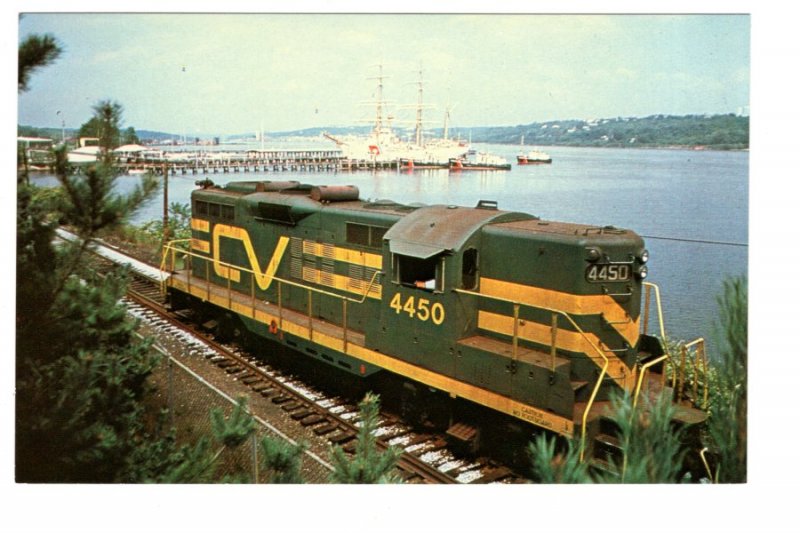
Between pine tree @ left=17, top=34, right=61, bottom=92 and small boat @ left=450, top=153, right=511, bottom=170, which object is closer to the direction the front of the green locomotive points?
the pine tree

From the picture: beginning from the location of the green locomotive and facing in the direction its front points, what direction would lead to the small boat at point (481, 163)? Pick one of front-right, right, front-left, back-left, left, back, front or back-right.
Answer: back-left

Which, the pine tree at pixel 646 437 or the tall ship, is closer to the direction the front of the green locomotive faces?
the pine tree

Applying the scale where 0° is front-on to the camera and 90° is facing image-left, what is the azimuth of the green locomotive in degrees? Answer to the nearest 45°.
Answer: approximately 315°

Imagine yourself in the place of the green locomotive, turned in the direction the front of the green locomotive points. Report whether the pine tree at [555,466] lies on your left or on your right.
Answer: on your right

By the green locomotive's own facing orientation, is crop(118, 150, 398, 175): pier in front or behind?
behind

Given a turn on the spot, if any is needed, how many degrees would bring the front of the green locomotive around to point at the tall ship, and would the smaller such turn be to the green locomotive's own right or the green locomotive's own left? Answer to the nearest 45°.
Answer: approximately 135° to the green locomotive's own left

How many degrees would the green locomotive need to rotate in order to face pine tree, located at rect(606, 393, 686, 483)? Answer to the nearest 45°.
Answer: approximately 45° to its right

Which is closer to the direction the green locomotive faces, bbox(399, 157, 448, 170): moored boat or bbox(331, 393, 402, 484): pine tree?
the pine tree

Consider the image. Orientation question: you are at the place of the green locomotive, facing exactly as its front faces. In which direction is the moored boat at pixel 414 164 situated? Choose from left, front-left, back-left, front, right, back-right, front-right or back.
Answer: back-left
